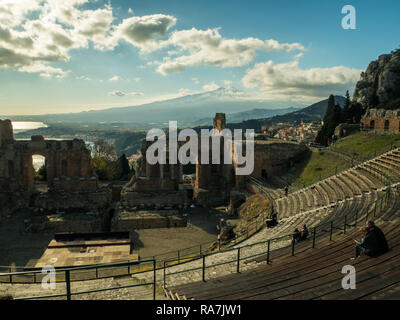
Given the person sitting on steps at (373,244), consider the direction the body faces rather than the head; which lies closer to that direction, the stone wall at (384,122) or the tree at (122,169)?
the tree

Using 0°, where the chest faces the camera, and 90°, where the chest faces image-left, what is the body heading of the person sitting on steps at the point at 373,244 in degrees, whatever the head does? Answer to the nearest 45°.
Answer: approximately 90°

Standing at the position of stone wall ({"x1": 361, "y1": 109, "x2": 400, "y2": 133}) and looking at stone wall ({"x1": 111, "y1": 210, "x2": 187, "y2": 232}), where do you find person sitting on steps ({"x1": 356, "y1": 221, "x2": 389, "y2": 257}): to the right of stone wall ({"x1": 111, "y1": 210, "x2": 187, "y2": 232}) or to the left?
left

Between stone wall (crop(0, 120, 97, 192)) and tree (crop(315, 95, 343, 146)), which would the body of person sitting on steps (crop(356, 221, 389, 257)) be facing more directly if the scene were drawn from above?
the stone wall

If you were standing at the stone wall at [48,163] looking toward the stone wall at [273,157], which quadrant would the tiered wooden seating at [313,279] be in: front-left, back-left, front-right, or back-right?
front-right

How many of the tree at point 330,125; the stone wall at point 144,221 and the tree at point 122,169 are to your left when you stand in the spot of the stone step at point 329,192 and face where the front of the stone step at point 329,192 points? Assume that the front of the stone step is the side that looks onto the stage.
0

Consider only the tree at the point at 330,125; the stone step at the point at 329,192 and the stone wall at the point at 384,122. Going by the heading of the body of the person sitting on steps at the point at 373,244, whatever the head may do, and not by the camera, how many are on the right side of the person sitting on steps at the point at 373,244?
3

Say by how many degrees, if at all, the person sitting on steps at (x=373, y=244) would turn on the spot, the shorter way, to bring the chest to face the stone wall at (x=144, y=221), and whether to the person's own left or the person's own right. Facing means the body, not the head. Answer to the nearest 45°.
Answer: approximately 45° to the person's own right

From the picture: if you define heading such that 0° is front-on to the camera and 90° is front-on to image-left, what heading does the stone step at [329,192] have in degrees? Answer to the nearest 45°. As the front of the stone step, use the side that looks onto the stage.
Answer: approximately 45°

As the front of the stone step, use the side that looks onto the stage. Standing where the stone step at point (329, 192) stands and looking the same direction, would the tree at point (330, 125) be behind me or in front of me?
behind

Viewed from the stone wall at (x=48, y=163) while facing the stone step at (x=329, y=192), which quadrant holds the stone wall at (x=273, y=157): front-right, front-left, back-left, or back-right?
front-left

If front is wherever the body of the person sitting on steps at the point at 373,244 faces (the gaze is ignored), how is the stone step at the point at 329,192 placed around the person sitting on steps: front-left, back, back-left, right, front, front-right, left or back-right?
right

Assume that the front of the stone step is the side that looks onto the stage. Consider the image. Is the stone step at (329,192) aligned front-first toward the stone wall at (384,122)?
no

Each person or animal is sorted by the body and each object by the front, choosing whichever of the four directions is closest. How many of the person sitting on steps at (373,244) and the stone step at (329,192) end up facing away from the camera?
0
